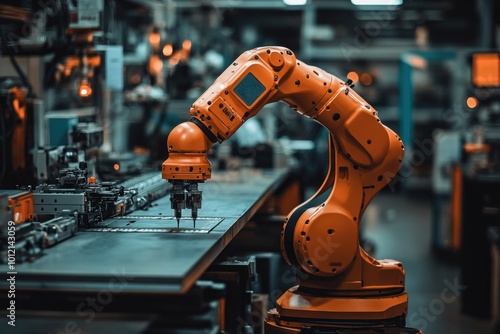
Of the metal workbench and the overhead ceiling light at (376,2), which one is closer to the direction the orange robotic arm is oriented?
the metal workbench

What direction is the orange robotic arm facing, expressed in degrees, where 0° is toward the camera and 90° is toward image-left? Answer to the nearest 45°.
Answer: approximately 90°

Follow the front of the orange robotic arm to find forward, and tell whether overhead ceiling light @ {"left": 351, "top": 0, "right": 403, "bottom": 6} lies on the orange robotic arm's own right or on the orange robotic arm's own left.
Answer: on the orange robotic arm's own right
